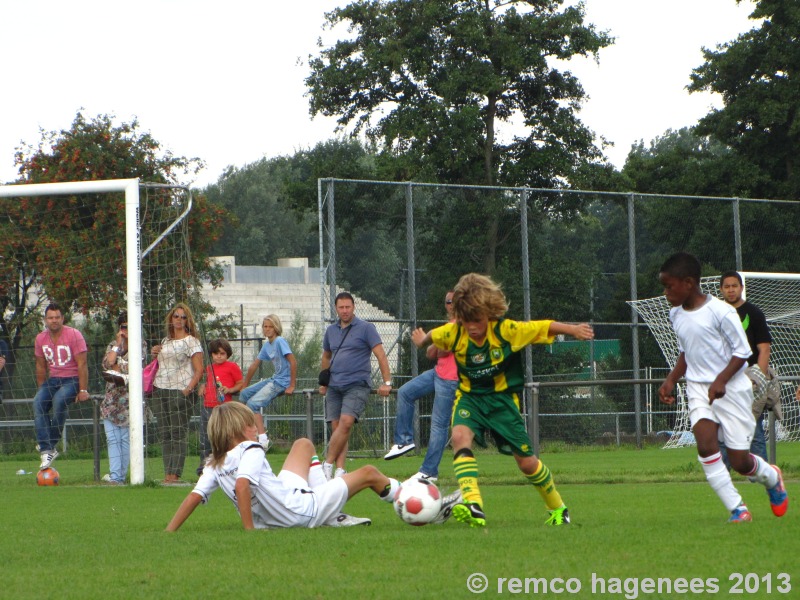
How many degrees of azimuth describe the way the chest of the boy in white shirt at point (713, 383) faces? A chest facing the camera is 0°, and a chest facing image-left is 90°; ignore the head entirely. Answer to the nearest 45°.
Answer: approximately 45°

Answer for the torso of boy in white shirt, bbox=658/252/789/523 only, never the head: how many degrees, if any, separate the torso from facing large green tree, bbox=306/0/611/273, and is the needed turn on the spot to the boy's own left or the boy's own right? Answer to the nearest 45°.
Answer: approximately 135° to the boy's own right

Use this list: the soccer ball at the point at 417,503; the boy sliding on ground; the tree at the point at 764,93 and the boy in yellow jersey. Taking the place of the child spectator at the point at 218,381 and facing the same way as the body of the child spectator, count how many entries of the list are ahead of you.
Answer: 3

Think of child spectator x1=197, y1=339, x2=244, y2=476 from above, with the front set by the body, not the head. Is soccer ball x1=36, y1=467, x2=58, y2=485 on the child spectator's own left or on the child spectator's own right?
on the child spectator's own right

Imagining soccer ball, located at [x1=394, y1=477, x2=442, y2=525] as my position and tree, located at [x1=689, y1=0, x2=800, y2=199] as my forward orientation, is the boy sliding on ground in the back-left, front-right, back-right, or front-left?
back-left

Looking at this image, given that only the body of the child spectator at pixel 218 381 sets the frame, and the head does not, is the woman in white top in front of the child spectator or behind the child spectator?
in front

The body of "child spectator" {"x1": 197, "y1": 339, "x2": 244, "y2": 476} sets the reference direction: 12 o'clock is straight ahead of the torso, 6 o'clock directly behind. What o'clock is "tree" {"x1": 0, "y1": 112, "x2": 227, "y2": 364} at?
The tree is roughly at 5 o'clock from the child spectator.

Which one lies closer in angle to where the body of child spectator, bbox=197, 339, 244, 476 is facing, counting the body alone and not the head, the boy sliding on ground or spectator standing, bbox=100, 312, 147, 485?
the boy sliding on ground

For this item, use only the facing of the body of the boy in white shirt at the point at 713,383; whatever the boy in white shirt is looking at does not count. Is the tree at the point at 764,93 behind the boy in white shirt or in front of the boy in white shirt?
behind

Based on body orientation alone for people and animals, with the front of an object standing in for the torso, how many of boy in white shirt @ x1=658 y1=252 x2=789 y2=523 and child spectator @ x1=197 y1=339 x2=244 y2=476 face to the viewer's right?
0

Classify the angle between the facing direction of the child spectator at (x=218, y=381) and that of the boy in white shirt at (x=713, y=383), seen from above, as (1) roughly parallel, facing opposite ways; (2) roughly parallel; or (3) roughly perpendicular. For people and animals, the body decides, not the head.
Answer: roughly perpendicular

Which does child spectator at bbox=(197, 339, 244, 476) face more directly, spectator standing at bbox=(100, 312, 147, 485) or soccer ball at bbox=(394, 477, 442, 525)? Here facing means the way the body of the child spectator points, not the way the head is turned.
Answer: the soccer ball

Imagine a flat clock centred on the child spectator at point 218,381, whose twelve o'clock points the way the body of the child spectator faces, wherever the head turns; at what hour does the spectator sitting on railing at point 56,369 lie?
The spectator sitting on railing is roughly at 3 o'clock from the child spectator.

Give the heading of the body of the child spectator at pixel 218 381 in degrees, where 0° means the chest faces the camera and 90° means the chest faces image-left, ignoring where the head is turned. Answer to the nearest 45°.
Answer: approximately 0°

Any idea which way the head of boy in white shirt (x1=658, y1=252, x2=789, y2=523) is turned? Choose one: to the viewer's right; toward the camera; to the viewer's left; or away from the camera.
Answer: to the viewer's left

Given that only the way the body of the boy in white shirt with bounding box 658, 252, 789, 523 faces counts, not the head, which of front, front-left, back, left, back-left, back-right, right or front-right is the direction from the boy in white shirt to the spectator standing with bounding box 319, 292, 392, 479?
right
